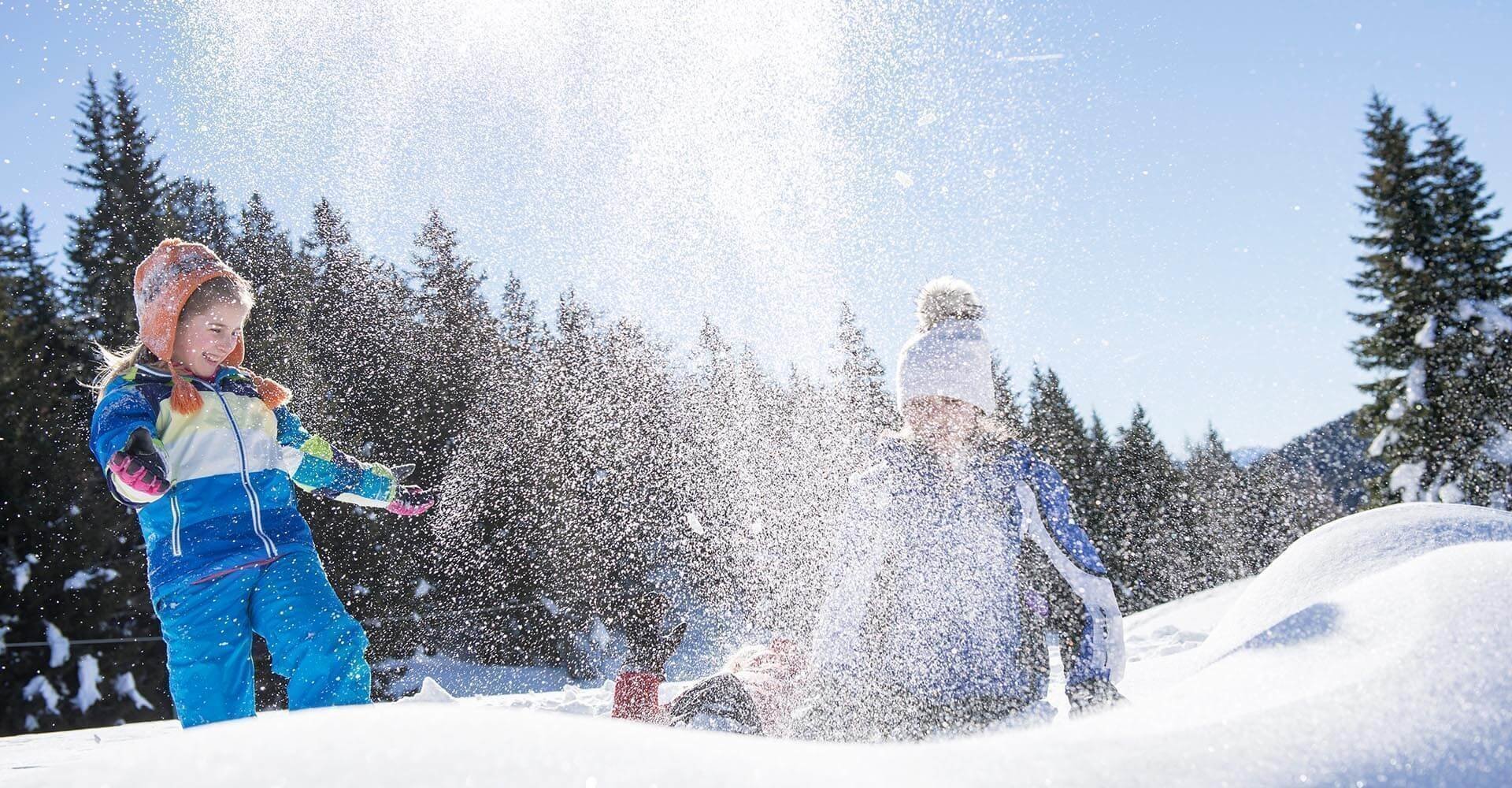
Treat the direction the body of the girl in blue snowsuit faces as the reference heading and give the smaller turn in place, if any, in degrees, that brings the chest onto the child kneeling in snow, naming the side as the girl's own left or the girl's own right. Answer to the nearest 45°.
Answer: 0° — they already face them

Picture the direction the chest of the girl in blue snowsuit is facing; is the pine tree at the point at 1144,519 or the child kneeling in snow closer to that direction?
the child kneeling in snow

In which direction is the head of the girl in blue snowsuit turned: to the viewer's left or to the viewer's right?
to the viewer's right

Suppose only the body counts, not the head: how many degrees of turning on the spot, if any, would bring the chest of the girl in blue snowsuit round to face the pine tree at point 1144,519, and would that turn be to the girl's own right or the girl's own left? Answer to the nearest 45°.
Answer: approximately 90° to the girl's own left

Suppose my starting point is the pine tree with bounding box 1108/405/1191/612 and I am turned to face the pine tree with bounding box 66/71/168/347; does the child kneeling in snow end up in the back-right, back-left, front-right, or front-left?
front-left

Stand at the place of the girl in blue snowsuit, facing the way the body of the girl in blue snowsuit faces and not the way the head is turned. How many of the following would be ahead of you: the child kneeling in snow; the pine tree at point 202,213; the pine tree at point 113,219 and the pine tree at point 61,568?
1

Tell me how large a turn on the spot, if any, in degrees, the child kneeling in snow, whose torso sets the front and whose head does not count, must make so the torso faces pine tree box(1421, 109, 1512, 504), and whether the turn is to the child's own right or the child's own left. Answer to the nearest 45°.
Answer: approximately 135° to the child's own left

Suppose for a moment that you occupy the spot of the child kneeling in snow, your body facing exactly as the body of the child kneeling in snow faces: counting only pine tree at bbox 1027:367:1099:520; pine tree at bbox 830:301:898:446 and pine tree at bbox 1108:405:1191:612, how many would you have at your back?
3

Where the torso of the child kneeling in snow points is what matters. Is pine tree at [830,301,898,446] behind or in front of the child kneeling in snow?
behind

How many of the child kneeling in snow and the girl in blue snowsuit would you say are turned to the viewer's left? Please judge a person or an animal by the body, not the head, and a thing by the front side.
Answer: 0

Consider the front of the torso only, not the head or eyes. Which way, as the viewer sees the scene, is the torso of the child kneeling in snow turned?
toward the camera

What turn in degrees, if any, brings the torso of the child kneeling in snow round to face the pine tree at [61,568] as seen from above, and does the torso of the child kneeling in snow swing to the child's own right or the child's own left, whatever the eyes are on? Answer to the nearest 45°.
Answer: approximately 135° to the child's own right

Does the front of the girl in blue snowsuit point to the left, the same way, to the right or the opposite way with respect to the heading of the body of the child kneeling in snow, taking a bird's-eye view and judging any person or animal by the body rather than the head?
to the left

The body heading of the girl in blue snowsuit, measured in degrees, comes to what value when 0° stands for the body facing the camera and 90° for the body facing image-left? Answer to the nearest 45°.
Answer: approximately 315°
